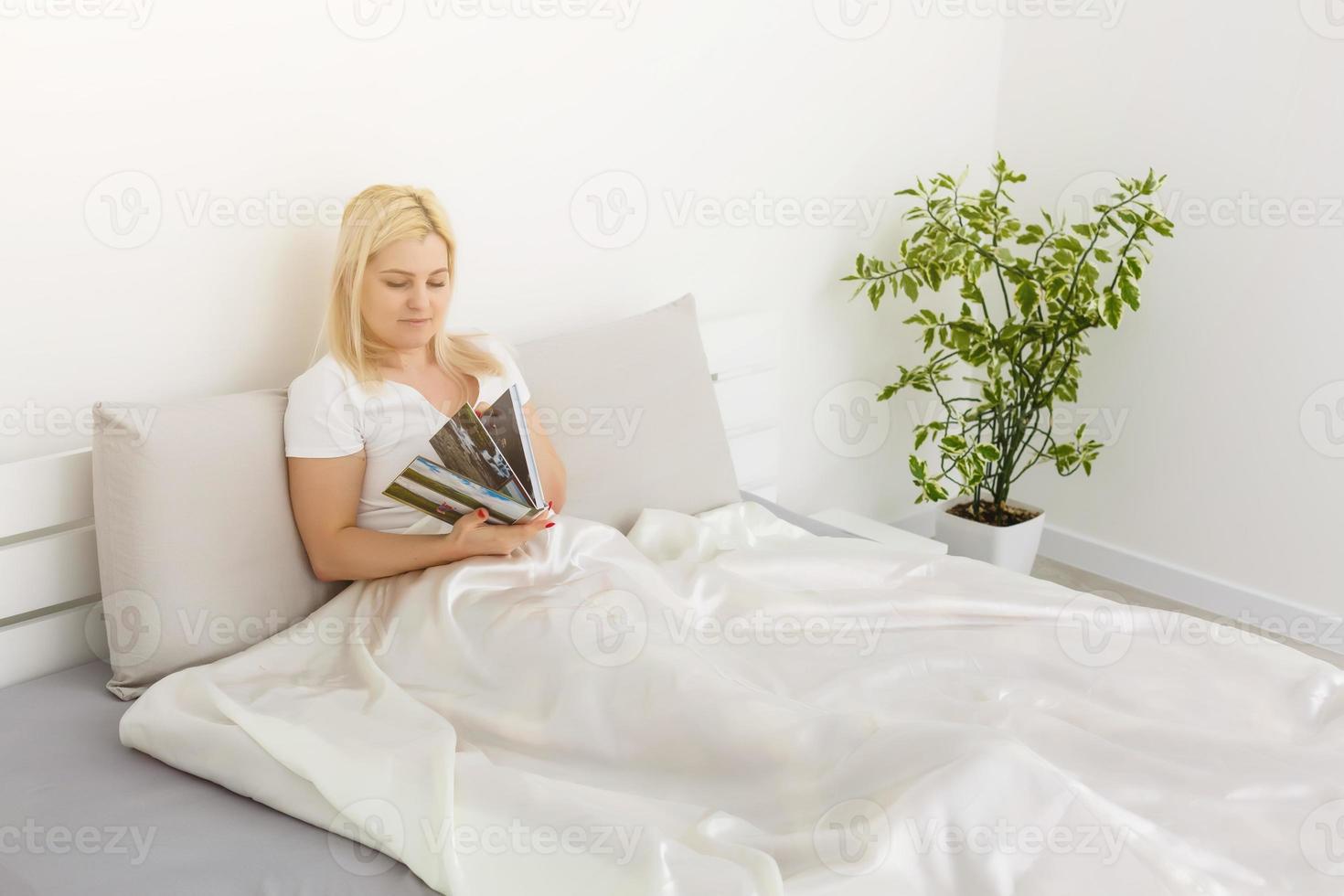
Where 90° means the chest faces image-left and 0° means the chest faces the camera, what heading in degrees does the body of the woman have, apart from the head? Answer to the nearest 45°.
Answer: approximately 315°

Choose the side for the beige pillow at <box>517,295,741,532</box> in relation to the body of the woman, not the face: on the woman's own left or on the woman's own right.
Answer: on the woman's own left

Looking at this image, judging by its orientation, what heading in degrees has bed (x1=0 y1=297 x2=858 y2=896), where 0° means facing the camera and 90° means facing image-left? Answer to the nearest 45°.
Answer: approximately 315°

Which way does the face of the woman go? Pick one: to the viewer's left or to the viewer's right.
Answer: to the viewer's right
